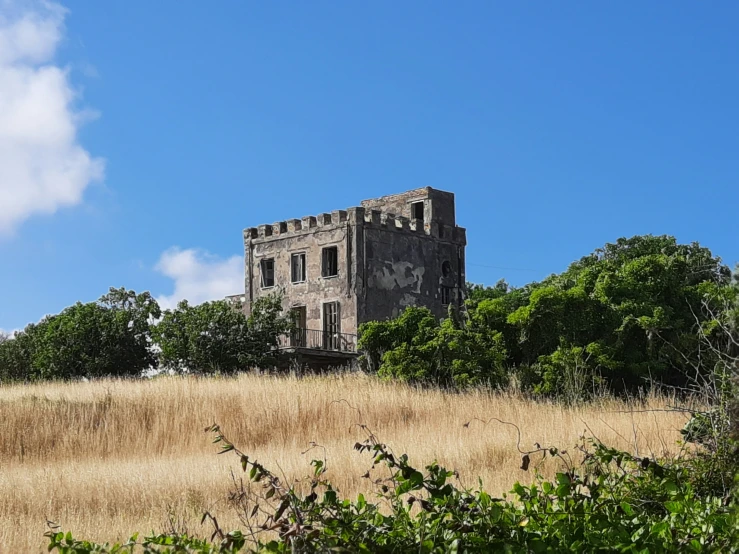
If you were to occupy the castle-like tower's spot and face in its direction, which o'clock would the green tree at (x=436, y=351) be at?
The green tree is roughly at 10 o'clock from the castle-like tower.

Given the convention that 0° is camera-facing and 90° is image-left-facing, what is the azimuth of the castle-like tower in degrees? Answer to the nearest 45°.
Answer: approximately 45°

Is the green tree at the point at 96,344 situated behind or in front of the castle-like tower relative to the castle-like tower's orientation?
in front

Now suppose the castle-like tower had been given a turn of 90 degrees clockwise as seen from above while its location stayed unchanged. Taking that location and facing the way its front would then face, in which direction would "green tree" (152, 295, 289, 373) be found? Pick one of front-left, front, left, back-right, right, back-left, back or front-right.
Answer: left

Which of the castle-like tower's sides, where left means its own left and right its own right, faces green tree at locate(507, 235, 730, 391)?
left
